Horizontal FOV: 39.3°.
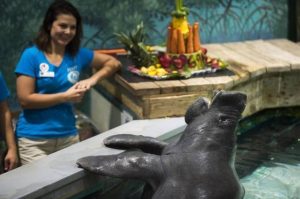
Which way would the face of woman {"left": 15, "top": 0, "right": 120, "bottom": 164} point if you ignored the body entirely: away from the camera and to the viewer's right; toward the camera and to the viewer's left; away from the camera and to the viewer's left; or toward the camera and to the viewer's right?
toward the camera and to the viewer's right

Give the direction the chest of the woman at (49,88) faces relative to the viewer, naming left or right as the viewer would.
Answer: facing the viewer and to the right of the viewer

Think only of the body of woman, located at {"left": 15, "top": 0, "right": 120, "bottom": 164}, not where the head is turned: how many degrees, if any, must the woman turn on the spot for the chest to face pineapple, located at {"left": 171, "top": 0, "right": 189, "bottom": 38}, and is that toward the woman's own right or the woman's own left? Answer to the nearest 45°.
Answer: approximately 90° to the woman's own left

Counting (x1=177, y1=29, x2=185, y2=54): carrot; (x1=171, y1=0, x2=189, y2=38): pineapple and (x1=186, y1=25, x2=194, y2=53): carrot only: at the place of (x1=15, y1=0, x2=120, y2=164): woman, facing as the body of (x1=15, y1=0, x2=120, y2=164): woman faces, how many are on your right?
0

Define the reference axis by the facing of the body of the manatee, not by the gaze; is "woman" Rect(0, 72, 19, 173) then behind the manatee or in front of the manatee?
in front

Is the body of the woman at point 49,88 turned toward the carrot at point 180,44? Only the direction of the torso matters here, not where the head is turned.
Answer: no
